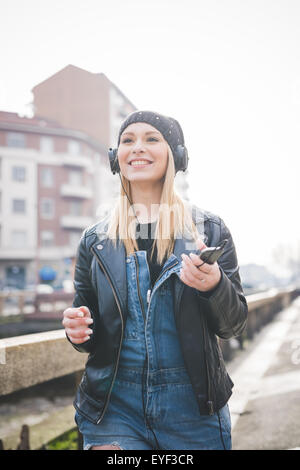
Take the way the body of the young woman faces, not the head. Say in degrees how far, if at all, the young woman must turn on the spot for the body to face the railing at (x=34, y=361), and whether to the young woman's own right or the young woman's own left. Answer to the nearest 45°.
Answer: approximately 135° to the young woman's own right

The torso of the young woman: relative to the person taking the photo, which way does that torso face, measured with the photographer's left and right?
facing the viewer

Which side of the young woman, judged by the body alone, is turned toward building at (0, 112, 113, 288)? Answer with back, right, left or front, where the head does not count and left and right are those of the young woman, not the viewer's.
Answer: back

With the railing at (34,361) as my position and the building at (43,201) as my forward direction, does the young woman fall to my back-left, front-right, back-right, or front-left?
back-right
